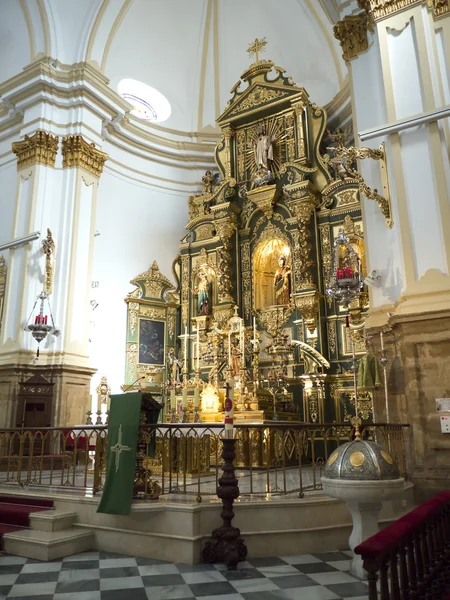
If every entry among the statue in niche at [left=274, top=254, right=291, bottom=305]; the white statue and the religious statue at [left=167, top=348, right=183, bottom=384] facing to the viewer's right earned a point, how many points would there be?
0

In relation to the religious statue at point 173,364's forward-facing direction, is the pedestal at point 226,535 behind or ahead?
ahead

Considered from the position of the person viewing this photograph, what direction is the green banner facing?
facing the viewer and to the left of the viewer

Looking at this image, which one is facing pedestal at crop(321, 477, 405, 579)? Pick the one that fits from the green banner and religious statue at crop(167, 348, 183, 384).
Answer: the religious statue

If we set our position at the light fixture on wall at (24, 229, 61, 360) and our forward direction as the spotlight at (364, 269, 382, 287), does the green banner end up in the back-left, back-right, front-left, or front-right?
front-right

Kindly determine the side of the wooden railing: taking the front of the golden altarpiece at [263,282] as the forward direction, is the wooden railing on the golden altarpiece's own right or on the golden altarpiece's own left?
on the golden altarpiece's own left

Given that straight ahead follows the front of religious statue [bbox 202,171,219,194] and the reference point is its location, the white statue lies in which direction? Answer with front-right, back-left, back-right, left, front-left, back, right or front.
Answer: left

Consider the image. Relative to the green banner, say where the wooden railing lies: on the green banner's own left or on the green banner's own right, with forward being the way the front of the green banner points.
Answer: on the green banner's own left

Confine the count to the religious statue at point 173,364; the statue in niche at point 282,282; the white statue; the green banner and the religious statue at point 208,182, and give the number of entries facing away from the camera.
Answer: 0

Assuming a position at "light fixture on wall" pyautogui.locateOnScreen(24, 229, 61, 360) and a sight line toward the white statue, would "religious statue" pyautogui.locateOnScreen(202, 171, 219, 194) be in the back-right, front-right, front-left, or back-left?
front-left

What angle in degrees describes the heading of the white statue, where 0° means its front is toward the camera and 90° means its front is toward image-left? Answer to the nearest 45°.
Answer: approximately 45°

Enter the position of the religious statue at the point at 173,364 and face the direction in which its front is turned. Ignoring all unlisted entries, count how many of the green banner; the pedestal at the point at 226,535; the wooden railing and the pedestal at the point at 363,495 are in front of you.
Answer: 4

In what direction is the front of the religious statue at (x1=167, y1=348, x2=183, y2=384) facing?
toward the camera

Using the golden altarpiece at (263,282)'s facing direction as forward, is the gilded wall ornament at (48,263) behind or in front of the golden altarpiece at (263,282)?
in front

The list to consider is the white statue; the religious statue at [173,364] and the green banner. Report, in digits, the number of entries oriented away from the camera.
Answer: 0
